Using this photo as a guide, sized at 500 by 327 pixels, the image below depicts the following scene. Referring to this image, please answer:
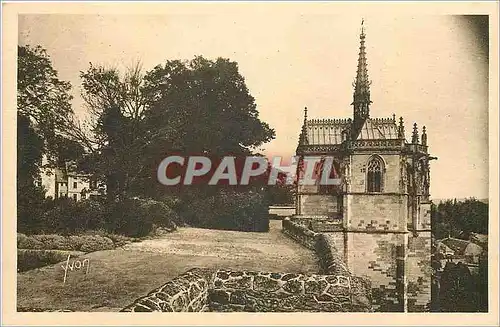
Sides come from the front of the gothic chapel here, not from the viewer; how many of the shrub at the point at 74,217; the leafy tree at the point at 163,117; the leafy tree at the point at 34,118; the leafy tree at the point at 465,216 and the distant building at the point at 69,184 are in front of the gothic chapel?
4

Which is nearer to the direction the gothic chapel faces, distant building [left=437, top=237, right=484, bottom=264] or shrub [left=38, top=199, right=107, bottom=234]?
the shrub

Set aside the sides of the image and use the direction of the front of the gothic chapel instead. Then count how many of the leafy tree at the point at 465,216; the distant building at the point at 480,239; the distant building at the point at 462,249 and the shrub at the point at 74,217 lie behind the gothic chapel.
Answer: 3

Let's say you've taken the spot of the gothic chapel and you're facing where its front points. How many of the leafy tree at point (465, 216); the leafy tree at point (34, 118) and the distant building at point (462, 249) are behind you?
2

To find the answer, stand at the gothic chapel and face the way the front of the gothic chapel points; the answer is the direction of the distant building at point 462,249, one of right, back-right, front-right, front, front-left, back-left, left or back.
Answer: back

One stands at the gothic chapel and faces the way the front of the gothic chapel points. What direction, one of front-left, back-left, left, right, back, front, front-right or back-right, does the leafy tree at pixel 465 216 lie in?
back

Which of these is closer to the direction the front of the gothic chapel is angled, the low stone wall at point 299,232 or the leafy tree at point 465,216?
the low stone wall

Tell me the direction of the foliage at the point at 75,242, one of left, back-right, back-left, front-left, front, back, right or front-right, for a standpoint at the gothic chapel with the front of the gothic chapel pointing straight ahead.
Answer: front

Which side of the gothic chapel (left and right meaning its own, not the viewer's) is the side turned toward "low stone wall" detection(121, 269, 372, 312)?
front

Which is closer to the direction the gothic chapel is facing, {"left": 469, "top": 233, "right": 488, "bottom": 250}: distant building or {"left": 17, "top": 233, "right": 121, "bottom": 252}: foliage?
the foliage
